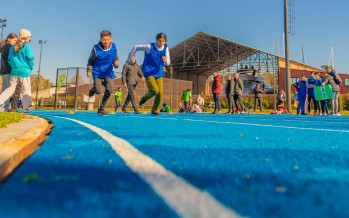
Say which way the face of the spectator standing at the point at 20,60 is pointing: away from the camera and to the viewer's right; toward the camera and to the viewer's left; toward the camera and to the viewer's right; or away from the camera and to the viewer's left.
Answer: away from the camera and to the viewer's right

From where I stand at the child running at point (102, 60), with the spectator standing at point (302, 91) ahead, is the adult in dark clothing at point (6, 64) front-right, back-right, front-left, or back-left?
back-left

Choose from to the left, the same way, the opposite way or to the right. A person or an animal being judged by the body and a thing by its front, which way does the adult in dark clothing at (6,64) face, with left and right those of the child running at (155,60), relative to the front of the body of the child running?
to the left

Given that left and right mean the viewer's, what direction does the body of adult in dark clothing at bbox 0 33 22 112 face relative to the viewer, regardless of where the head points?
facing to the right of the viewer

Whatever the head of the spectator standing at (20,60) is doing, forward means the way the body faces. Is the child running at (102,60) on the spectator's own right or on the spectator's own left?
on the spectator's own right

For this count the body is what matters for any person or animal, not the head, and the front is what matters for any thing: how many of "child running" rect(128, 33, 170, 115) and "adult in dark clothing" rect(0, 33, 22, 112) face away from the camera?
0

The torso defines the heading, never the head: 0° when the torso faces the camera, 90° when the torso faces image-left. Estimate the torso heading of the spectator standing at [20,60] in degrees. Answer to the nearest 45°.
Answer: approximately 225°

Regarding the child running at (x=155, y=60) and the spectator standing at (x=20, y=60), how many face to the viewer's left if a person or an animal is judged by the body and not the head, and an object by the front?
0
